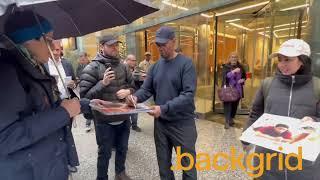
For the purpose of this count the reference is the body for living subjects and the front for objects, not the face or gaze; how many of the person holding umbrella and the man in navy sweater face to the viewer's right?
1

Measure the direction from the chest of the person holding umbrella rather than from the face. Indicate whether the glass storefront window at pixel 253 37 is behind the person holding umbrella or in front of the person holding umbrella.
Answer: in front

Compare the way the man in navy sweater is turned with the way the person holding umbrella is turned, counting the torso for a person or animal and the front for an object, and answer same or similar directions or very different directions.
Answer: very different directions

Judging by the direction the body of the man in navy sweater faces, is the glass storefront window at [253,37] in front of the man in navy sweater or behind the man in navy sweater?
behind

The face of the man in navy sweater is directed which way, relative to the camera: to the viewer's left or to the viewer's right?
to the viewer's left

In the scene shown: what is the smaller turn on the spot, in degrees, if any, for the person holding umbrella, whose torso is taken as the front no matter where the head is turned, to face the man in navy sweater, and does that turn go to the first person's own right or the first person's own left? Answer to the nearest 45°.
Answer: approximately 45° to the first person's own left

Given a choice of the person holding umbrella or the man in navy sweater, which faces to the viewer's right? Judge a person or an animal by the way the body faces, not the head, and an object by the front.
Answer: the person holding umbrella

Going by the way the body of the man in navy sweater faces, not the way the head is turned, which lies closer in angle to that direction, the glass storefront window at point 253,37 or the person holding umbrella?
the person holding umbrella

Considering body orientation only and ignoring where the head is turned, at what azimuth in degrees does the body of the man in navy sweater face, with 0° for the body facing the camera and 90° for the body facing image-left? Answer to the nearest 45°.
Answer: approximately 45°

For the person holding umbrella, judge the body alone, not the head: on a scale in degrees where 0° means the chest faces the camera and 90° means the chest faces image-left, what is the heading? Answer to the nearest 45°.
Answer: approximately 270°

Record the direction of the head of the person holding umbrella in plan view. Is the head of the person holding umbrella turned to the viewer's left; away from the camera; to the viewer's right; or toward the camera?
to the viewer's right
